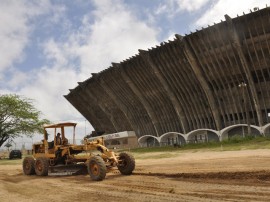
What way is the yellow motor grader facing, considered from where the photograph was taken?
facing the viewer and to the right of the viewer
